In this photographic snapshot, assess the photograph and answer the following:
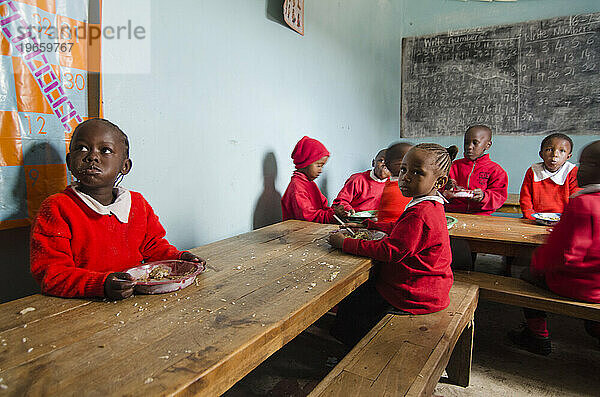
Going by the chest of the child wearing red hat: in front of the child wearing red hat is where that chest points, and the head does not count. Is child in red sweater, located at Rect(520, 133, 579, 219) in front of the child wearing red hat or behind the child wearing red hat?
in front

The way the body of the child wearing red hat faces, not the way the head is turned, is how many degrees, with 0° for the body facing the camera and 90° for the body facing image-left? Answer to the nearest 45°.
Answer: approximately 270°

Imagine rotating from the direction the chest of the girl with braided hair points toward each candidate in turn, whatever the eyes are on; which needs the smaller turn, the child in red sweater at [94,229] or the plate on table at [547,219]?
the child in red sweater

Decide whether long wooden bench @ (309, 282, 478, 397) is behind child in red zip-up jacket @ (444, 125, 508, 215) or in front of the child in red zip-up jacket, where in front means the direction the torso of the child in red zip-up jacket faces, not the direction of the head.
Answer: in front

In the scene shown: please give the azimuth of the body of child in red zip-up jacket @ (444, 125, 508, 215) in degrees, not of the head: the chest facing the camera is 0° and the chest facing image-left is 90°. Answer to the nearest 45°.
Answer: approximately 45°

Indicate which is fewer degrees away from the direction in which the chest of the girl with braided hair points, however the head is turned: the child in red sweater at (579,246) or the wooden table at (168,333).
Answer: the wooden table

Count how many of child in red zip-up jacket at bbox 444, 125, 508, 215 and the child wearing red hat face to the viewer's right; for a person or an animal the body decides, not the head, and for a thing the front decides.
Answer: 1

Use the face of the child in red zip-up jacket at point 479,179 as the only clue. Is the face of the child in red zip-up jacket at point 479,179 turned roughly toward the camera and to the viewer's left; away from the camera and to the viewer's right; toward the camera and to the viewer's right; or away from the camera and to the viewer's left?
toward the camera and to the viewer's left

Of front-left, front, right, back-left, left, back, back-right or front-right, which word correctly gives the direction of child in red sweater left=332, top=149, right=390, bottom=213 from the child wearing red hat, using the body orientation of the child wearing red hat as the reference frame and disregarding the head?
front-left

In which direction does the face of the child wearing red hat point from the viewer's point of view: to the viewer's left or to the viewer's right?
to the viewer's right
